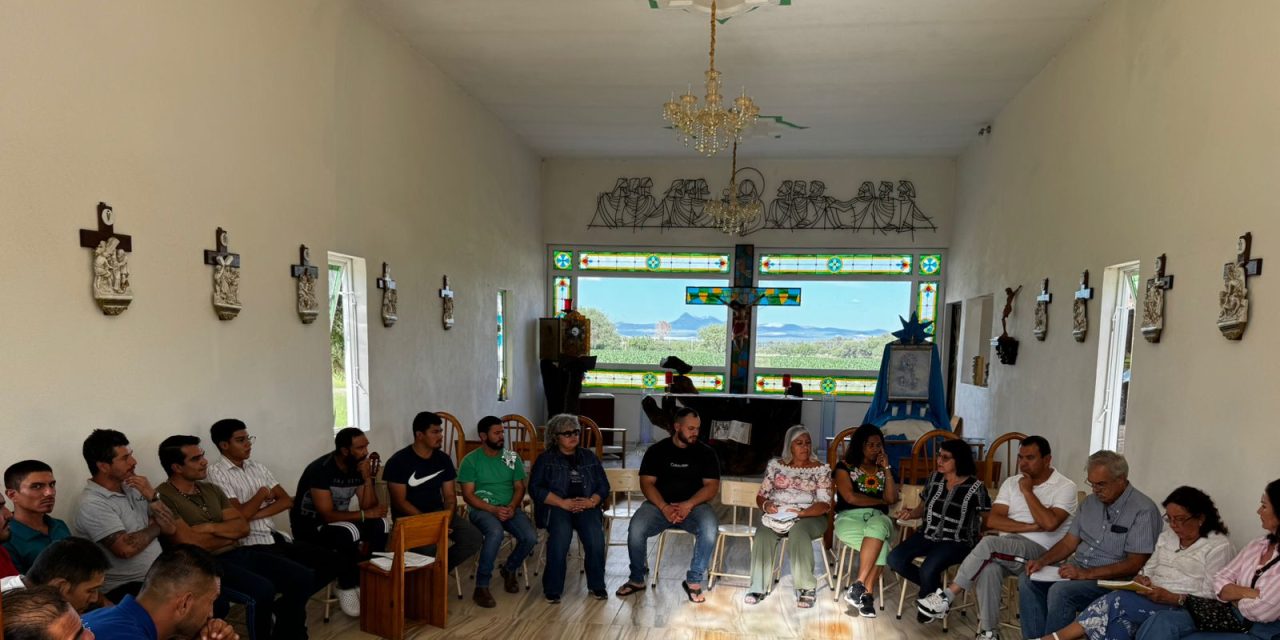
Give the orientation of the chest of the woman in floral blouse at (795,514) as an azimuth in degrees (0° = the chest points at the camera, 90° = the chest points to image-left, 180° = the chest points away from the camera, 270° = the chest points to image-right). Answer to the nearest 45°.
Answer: approximately 0°

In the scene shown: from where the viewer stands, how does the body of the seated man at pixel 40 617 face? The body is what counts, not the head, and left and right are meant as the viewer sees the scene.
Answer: facing to the right of the viewer

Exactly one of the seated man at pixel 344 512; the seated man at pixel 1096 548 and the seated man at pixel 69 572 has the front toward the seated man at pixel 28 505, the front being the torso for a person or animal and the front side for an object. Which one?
the seated man at pixel 1096 548

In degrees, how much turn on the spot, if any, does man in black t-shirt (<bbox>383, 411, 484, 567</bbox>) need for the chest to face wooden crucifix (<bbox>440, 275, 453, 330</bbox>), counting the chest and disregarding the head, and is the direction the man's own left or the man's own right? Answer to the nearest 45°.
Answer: approximately 135° to the man's own left

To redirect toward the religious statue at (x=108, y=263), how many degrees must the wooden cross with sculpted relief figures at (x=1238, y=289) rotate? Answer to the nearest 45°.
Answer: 0° — it already faces it

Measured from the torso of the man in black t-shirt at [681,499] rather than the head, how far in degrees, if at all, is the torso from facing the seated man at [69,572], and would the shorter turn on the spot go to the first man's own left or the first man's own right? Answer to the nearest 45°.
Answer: approximately 45° to the first man's own right

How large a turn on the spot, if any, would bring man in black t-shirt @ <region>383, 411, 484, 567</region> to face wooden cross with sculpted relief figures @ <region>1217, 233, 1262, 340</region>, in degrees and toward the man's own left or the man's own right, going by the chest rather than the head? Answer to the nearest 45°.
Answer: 0° — they already face it

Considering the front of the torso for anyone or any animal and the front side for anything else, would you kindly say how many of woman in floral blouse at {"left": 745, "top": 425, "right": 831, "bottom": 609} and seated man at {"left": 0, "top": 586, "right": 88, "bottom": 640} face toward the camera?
1

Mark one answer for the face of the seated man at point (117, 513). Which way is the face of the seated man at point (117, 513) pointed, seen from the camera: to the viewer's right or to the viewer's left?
to the viewer's right

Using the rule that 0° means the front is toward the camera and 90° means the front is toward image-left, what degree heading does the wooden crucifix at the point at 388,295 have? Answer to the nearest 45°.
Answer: approximately 315°
